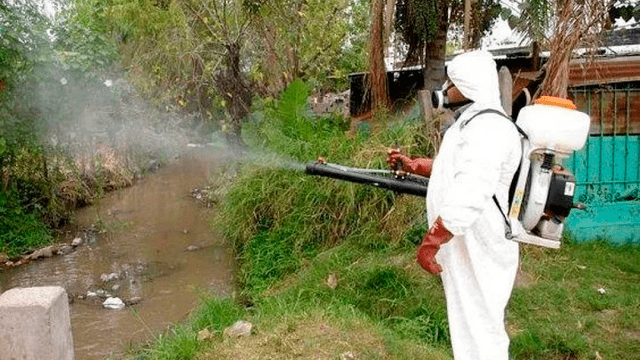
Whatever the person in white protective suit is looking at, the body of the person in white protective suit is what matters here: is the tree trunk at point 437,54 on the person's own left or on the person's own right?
on the person's own right

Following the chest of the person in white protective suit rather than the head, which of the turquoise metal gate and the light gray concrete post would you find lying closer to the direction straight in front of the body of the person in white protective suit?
the light gray concrete post

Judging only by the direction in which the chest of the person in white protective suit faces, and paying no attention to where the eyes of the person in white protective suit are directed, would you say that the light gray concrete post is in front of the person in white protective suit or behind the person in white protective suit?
in front

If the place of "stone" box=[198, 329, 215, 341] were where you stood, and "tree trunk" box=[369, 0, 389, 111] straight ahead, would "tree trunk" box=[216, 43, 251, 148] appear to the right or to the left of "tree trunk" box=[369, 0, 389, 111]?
left

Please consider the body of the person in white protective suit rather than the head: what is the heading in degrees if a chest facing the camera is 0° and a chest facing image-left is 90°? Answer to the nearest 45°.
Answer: approximately 90°

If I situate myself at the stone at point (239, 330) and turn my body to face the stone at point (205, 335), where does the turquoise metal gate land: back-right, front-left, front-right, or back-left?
back-right

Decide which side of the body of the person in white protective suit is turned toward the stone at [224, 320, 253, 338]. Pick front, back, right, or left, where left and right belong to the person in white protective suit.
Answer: front

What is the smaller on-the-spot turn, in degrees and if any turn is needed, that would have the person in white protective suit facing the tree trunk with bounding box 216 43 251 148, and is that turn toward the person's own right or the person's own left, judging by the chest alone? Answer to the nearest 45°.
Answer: approximately 45° to the person's own right

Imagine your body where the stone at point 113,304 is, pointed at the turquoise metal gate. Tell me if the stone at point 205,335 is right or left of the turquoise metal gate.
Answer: right

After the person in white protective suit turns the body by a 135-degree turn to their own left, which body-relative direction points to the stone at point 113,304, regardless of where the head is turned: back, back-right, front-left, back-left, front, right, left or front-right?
back

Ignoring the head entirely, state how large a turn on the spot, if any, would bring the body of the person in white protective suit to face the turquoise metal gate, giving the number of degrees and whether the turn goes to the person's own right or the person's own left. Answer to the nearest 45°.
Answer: approximately 90° to the person's own right

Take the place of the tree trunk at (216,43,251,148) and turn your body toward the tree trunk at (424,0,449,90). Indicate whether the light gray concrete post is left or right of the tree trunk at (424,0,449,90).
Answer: right

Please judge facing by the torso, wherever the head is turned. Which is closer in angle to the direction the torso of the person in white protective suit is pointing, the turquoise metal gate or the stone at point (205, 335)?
the stone

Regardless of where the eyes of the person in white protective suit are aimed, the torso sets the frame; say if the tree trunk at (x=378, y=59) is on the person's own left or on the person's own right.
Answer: on the person's own right
